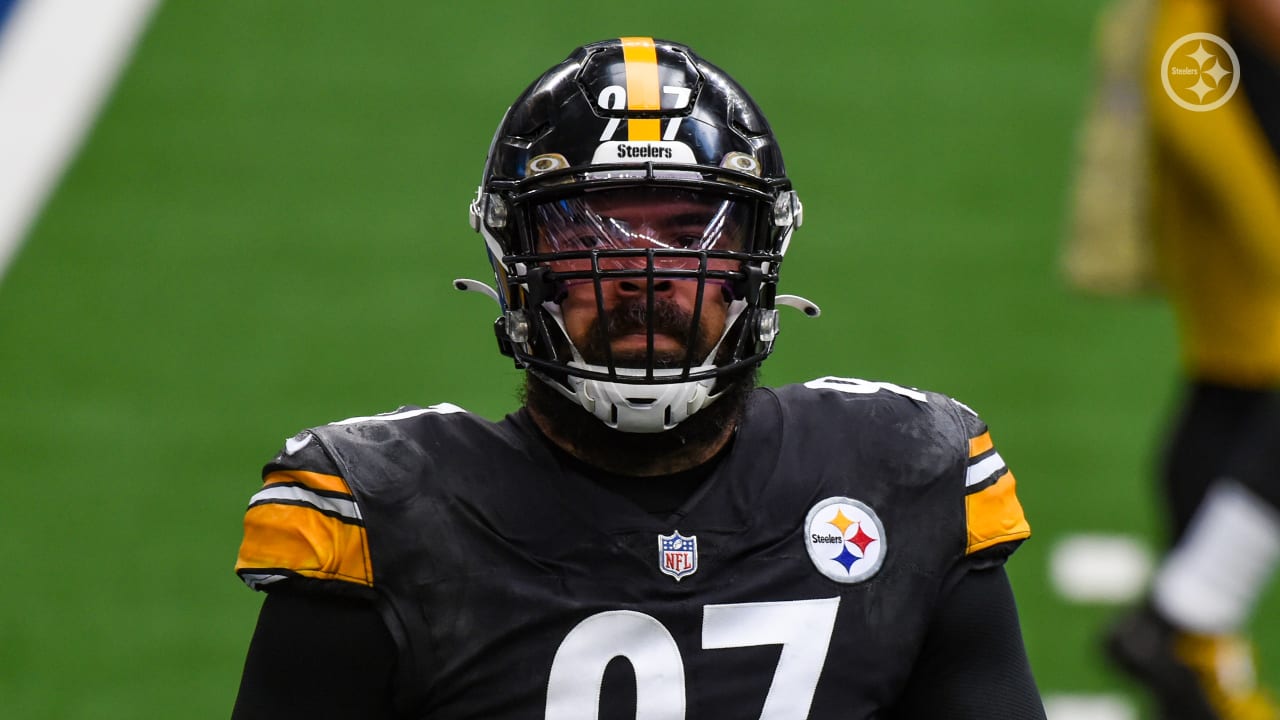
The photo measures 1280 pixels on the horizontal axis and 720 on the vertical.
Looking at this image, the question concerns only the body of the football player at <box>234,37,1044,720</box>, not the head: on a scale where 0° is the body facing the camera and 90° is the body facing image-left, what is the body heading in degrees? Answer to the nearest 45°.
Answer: approximately 0°

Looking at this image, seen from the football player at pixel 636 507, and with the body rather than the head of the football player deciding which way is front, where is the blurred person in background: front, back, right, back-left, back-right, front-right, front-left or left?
back-left
